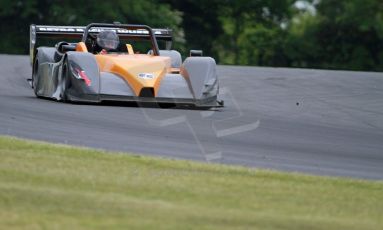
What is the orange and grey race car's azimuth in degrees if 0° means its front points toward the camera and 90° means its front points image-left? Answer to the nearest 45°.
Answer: approximately 0°
